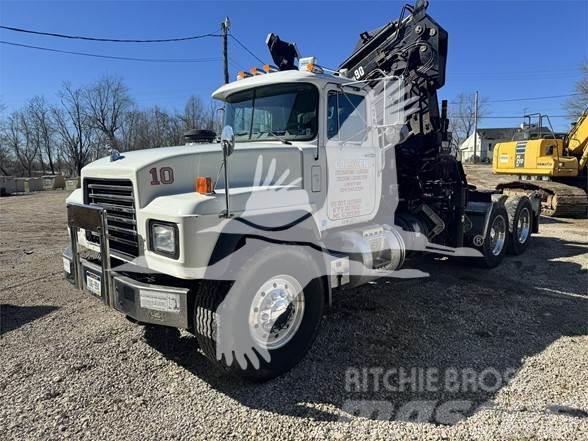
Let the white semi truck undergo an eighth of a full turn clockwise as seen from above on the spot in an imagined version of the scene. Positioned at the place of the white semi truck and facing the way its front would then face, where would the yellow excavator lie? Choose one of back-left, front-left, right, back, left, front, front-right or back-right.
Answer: back-right

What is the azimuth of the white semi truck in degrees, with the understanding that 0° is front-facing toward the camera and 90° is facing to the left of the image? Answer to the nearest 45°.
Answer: approximately 45°

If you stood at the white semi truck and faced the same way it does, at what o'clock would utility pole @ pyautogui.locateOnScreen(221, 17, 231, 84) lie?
The utility pole is roughly at 4 o'clock from the white semi truck.
